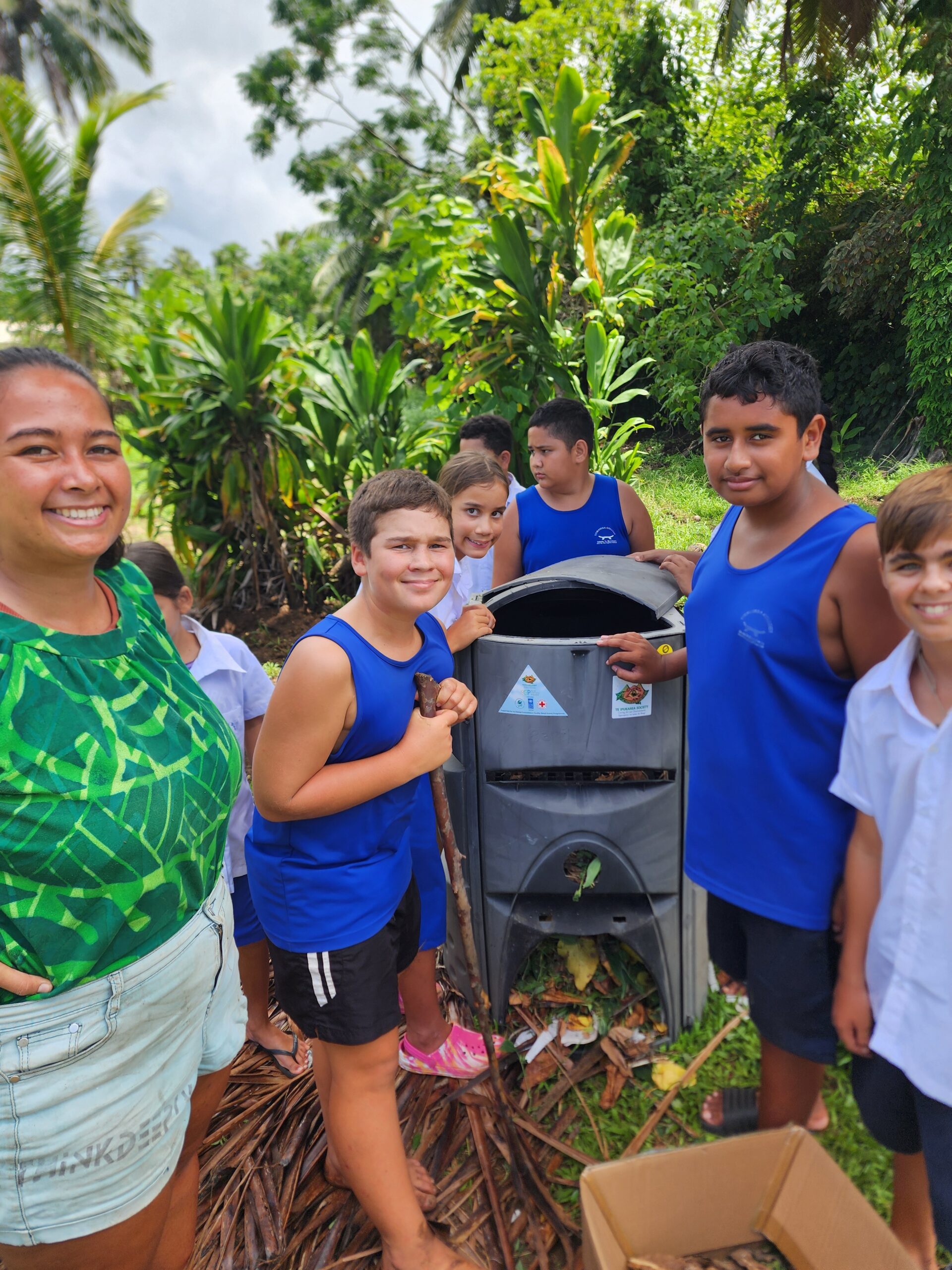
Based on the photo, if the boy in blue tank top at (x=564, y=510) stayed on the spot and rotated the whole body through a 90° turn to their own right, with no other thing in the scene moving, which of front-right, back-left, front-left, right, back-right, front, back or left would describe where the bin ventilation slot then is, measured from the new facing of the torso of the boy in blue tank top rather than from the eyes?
left

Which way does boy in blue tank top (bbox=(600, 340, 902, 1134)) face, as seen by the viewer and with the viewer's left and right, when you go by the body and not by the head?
facing the viewer and to the left of the viewer

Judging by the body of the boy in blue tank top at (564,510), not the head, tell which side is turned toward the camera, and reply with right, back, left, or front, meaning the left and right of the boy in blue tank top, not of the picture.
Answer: front

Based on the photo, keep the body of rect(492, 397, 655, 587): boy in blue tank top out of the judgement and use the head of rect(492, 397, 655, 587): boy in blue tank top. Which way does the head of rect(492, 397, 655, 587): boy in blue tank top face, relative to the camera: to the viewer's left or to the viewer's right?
to the viewer's left

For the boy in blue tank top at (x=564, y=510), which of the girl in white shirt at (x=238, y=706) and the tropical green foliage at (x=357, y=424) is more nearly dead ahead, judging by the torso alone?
the girl in white shirt

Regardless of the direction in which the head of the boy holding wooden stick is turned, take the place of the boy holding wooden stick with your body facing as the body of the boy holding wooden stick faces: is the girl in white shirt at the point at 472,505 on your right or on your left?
on your left

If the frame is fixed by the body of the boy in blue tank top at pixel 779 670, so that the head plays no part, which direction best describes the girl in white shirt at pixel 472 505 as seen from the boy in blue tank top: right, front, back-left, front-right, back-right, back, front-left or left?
right

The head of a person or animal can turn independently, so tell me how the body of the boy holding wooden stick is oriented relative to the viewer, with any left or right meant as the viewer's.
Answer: facing the viewer and to the right of the viewer

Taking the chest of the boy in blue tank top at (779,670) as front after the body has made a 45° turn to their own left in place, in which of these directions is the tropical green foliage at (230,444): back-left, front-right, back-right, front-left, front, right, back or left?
back-right

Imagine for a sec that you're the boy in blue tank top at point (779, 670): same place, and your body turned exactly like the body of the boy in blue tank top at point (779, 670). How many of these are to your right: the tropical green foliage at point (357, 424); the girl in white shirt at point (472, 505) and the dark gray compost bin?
3

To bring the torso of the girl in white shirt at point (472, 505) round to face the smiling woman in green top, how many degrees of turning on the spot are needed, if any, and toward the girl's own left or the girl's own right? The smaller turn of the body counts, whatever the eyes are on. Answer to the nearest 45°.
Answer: approximately 45° to the girl's own right

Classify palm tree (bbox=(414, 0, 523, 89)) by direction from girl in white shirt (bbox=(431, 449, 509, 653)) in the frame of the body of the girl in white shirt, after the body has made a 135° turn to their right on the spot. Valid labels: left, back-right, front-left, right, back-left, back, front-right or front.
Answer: right
